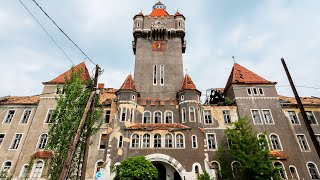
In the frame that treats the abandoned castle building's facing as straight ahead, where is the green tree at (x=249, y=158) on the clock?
The green tree is roughly at 10 o'clock from the abandoned castle building.

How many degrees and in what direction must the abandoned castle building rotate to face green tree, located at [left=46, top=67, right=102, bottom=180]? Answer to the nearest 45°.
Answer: approximately 45° to its right

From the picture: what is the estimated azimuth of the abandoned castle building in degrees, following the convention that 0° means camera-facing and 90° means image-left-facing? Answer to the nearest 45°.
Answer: approximately 0°
